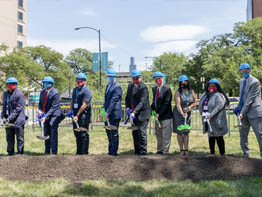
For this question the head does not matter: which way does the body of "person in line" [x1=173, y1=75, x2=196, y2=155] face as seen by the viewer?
toward the camera

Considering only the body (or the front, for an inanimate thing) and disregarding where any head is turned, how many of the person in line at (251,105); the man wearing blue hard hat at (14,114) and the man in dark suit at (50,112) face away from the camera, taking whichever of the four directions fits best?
0

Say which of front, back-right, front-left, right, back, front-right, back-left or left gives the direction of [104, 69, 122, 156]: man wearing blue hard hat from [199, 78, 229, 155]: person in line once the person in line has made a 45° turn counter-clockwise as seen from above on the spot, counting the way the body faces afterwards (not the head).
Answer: right

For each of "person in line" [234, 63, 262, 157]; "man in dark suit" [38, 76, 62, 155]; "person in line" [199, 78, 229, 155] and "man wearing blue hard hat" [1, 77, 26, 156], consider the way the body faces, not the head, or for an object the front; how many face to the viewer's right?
0

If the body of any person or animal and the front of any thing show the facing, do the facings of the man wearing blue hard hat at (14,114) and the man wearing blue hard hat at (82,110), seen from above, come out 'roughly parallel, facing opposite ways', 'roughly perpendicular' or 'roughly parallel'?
roughly parallel

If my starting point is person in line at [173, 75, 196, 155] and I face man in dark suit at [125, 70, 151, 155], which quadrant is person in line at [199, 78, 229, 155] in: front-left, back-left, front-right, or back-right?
back-left

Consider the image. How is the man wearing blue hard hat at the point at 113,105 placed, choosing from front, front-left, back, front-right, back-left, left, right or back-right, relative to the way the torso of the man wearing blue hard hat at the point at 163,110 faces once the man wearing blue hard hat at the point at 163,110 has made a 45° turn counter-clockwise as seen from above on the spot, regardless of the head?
right

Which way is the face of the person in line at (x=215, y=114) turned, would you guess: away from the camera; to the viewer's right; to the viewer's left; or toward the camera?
toward the camera

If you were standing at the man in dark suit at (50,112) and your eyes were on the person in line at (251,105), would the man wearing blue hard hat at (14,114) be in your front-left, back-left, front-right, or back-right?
back-right

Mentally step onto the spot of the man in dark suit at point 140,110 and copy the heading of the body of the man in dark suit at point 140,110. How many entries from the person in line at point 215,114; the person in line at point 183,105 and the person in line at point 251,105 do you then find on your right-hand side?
0

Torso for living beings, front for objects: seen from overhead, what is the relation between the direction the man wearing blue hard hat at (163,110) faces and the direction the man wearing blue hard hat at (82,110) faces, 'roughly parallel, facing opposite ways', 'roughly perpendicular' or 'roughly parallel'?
roughly parallel

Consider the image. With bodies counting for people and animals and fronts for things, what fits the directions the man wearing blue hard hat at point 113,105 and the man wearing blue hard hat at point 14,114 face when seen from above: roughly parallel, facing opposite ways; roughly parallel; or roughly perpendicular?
roughly parallel

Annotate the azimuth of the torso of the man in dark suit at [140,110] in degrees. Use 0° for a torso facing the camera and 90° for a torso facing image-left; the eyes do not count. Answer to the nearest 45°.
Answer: approximately 45°

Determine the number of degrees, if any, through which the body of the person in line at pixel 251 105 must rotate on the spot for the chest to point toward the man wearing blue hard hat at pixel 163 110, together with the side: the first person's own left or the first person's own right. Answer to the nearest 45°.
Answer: approximately 45° to the first person's own right

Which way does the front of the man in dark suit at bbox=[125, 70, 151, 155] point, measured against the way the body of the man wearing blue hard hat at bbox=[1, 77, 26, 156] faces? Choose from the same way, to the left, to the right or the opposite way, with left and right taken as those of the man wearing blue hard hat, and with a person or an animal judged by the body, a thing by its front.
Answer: the same way

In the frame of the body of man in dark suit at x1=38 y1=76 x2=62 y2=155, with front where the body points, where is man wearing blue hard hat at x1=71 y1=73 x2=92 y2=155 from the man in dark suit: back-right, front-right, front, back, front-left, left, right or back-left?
left

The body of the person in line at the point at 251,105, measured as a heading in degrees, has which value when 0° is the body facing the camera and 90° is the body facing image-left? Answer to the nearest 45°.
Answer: approximately 45°

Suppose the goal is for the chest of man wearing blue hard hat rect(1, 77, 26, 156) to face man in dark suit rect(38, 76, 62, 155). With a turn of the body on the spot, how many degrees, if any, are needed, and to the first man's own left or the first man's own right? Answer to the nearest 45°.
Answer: approximately 135° to the first man's own left

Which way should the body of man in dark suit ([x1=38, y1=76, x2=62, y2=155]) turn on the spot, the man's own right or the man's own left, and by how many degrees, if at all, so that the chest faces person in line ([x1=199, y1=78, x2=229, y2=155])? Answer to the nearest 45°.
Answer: approximately 90° to the man's own left

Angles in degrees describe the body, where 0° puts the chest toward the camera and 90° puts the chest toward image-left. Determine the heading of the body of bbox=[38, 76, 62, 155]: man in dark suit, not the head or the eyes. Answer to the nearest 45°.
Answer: approximately 45°
